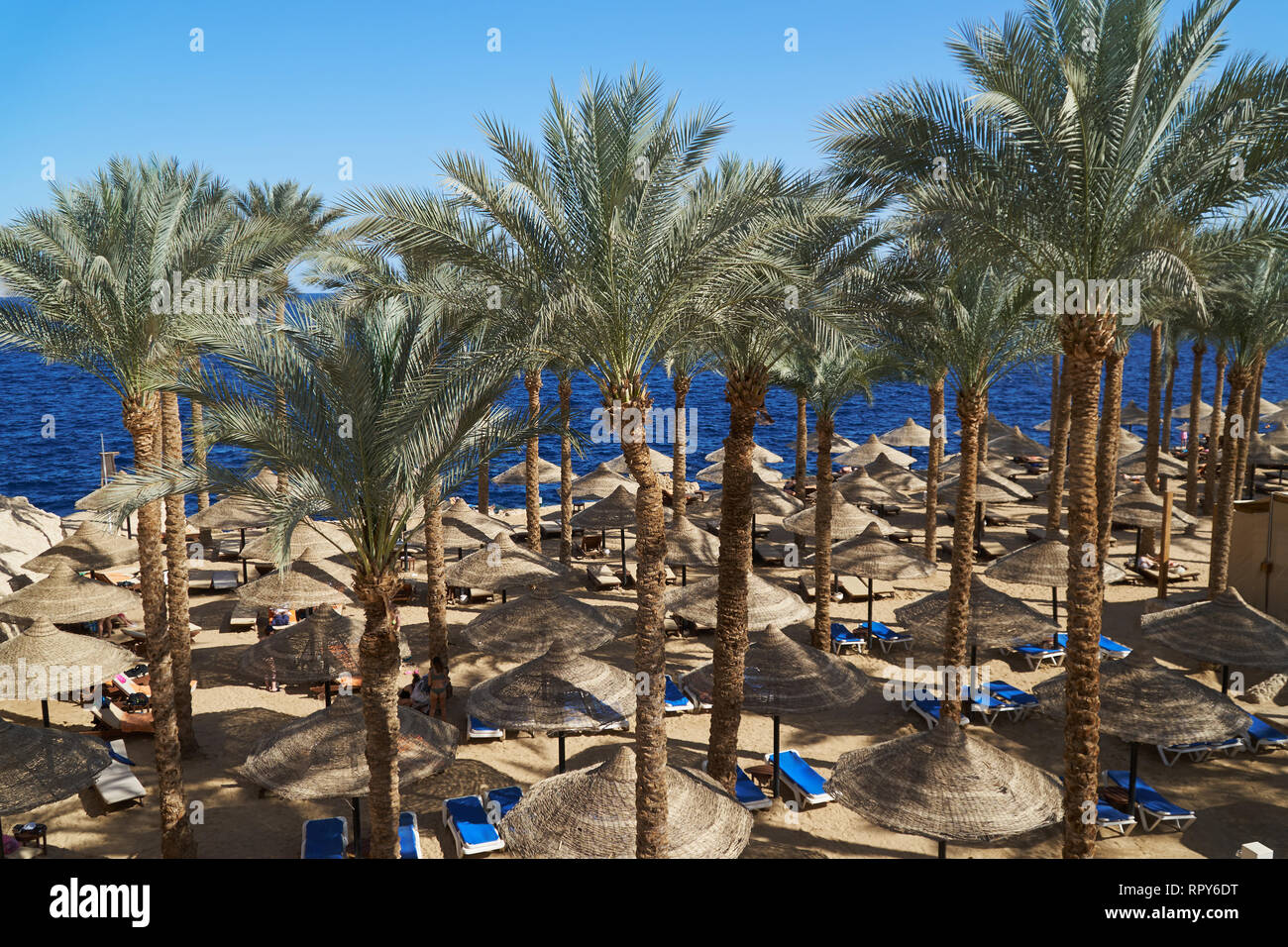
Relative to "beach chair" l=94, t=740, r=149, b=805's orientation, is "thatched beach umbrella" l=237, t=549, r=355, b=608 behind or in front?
behind

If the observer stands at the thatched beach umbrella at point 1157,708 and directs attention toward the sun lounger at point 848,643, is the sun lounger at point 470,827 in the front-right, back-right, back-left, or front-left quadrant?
front-left

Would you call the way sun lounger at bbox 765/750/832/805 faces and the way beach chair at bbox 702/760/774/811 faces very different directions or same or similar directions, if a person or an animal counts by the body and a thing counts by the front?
same or similar directions

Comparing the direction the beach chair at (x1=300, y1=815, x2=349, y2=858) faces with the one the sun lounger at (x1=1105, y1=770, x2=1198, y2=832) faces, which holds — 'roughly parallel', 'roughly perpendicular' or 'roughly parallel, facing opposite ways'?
roughly parallel

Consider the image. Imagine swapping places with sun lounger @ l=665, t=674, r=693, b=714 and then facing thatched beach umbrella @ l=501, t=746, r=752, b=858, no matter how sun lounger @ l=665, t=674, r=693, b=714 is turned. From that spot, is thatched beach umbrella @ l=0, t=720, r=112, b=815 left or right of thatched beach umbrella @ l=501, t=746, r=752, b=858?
right

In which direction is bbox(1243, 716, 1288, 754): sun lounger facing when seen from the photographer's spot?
facing to the right of the viewer

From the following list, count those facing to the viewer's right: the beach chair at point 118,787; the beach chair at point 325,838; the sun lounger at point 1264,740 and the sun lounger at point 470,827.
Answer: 1

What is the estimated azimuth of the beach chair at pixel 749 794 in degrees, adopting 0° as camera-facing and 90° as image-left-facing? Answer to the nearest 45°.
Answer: approximately 315°

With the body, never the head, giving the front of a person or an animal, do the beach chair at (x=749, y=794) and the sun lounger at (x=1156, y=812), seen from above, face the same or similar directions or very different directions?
same or similar directions

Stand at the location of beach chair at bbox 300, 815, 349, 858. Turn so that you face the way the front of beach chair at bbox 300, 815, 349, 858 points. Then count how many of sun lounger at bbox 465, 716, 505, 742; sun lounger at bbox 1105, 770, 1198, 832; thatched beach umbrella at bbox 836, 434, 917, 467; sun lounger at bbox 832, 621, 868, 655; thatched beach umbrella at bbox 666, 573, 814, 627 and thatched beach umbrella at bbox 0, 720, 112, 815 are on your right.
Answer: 1

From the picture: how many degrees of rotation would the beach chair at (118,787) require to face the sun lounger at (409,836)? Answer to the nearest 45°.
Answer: approximately 45° to its left

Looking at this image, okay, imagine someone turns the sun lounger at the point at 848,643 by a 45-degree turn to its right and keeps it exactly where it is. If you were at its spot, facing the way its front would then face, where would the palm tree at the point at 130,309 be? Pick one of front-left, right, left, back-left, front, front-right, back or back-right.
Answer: front-right

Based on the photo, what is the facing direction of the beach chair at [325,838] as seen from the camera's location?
facing the viewer

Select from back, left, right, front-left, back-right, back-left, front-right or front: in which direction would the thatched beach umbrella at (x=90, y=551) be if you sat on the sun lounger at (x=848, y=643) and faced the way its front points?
back-right

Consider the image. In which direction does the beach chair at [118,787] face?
toward the camera

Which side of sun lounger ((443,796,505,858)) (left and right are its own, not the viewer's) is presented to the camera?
front
